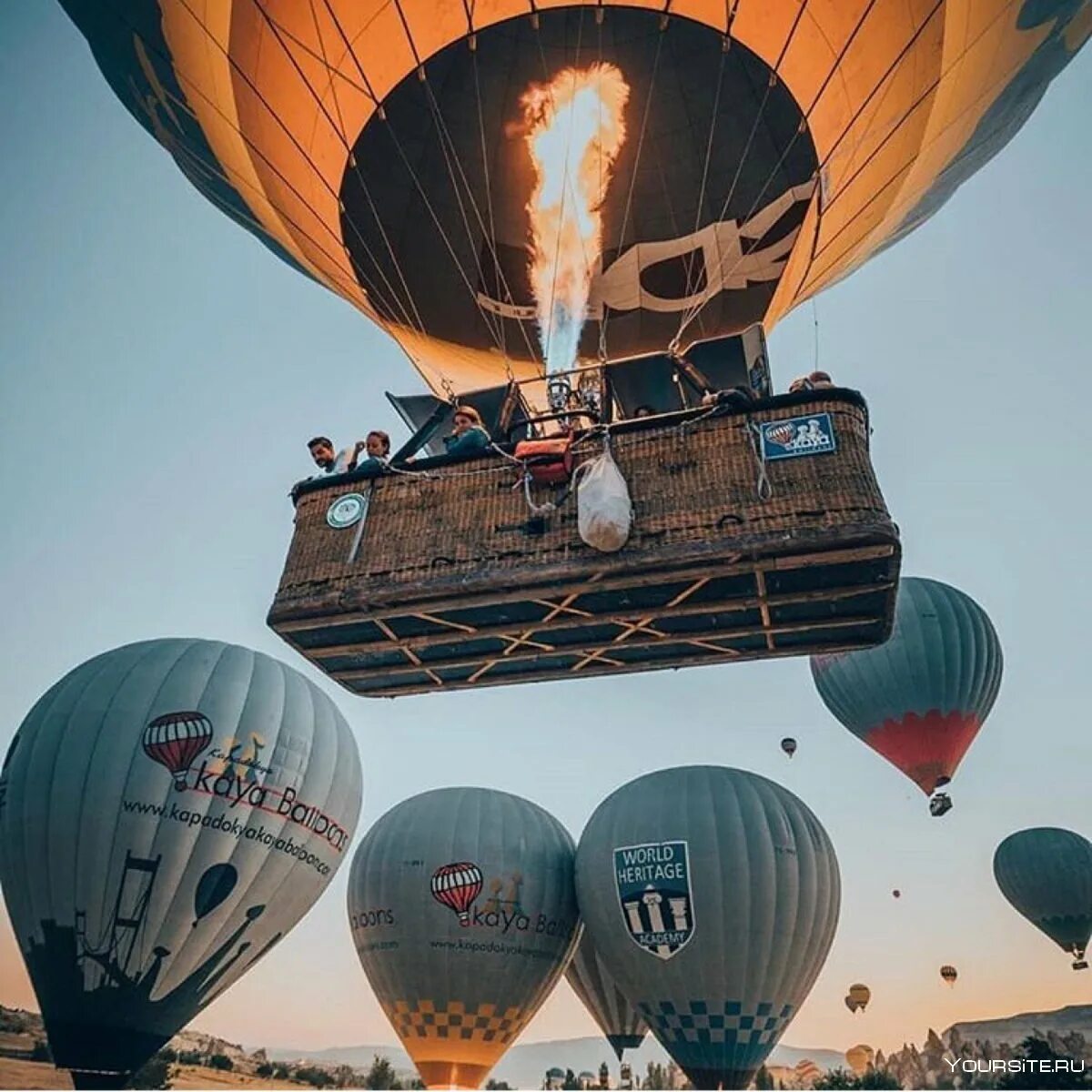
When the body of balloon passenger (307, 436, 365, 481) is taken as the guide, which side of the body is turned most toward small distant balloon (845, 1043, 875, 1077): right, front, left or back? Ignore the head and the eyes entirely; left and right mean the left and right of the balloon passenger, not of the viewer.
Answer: back

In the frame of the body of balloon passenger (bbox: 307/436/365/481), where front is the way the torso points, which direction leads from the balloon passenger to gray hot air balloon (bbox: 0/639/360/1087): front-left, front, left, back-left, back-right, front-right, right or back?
back-right

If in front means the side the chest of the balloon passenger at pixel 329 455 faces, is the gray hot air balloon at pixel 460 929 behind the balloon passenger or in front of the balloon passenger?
behind

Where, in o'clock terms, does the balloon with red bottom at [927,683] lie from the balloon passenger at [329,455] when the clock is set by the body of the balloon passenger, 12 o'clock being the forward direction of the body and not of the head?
The balloon with red bottom is roughly at 6 o'clock from the balloon passenger.

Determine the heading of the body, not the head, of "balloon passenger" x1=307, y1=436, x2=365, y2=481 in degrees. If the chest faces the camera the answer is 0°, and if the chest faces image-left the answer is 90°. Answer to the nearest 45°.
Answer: approximately 45°

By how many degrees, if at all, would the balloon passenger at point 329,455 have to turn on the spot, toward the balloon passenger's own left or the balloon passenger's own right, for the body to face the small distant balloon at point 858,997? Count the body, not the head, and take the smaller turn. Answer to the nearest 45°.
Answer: approximately 180°

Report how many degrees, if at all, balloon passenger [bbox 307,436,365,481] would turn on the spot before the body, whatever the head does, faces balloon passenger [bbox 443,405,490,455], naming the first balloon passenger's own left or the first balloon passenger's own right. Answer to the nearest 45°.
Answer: approximately 90° to the first balloon passenger's own left

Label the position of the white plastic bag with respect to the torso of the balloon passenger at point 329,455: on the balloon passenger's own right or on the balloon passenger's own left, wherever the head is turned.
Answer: on the balloon passenger's own left

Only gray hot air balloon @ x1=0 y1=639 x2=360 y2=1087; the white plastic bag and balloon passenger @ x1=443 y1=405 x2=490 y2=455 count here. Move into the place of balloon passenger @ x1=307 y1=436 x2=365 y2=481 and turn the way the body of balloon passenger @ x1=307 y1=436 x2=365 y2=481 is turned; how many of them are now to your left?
2

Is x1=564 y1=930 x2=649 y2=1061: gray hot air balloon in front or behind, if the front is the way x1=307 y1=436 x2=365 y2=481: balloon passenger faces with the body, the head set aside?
behind
